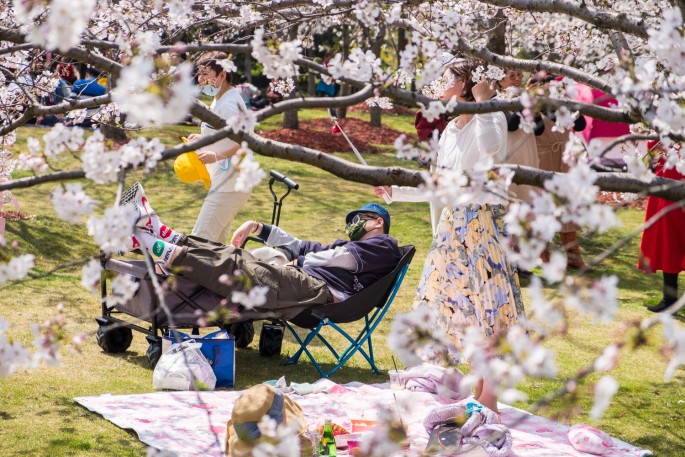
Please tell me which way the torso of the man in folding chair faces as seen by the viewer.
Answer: to the viewer's left

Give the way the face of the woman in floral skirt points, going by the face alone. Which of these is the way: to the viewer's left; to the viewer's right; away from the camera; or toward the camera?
to the viewer's left

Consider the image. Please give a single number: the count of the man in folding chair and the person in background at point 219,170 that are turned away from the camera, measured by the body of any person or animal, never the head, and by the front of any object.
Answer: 0

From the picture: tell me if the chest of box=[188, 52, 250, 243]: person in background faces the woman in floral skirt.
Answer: no

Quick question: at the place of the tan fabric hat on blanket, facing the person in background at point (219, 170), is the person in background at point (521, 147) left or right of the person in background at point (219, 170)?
right

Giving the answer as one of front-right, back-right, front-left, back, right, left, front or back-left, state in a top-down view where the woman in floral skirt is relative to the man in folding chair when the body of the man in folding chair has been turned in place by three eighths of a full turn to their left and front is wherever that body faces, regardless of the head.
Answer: front

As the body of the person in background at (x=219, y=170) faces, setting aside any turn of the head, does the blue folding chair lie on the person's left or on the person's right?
on the person's left

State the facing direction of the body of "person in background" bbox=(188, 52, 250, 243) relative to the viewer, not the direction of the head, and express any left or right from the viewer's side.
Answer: facing the viewer and to the left of the viewer

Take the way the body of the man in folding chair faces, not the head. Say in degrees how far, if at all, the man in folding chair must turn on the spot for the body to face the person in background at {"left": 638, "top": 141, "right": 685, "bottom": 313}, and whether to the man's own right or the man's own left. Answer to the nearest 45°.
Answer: approximately 135° to the man's own right

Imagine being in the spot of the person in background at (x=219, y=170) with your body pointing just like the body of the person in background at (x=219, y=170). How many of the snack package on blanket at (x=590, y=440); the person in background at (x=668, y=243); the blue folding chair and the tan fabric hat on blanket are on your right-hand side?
0

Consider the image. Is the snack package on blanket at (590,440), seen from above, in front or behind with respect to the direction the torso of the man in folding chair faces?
behind

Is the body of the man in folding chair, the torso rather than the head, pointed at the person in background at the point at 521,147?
no
